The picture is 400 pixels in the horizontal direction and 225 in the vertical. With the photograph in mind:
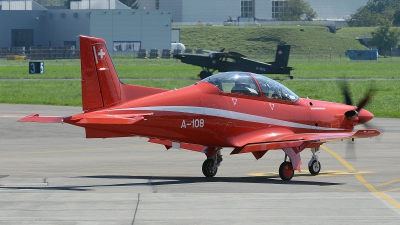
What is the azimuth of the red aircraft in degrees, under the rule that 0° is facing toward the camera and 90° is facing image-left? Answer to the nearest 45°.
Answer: approximately 225°
